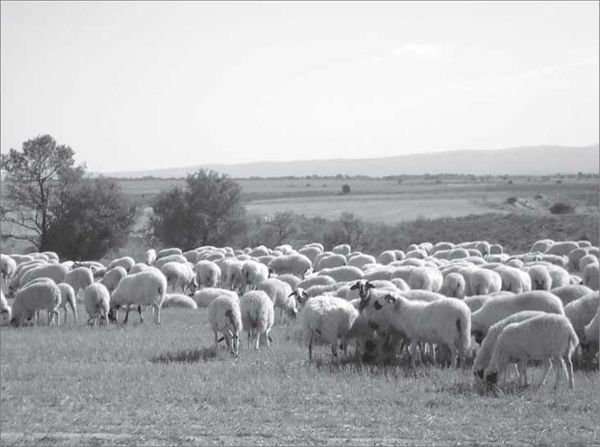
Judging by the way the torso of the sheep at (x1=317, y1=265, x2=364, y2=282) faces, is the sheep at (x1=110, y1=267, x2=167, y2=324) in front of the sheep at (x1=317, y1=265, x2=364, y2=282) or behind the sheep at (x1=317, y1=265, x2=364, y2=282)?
in front

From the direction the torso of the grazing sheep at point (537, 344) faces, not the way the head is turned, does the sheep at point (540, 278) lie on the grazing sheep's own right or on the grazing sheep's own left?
on the grazing sheep's own right

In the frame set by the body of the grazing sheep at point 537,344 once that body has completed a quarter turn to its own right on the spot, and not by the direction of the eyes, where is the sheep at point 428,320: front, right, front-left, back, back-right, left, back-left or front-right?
front-left

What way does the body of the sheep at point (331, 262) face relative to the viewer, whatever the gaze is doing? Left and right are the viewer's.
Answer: facing to the left of the viewer

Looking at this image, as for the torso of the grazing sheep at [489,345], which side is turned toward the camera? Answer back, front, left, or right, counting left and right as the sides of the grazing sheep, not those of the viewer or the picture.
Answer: left

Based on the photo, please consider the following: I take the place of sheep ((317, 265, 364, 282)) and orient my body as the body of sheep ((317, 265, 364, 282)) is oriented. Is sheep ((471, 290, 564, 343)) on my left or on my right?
on my left

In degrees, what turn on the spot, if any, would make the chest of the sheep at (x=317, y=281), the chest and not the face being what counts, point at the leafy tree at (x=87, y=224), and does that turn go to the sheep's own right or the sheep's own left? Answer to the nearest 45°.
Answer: approximately 45° to the sheep's own right

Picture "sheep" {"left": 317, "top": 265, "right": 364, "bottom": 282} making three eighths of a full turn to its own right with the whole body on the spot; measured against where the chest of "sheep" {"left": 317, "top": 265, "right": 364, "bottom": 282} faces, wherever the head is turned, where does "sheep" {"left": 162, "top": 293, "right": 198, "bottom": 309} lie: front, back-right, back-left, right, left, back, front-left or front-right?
back-left

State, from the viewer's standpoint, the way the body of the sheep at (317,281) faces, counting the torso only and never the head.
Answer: to the viewer's left

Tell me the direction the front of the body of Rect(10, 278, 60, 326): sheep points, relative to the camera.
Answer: to the viewer's left

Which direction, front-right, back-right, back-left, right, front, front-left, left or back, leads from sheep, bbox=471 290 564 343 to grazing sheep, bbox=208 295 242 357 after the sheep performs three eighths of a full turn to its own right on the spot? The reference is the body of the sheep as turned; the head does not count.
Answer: back-left

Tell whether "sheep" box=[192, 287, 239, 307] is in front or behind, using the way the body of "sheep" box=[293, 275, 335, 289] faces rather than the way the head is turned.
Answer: in front
